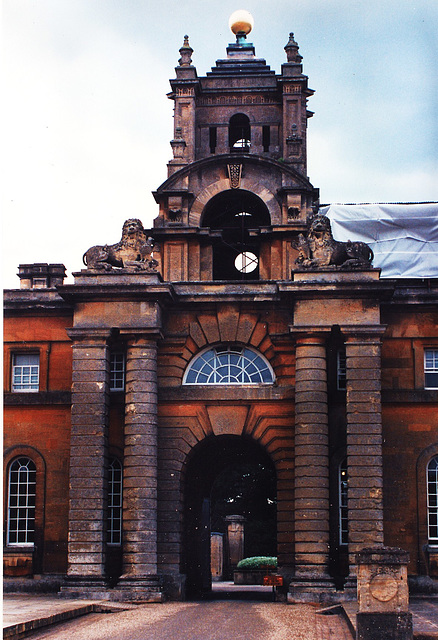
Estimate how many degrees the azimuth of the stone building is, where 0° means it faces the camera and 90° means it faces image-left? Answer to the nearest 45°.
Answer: approximately 0°

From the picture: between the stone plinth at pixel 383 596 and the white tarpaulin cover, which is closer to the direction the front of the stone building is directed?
the stone plinth
